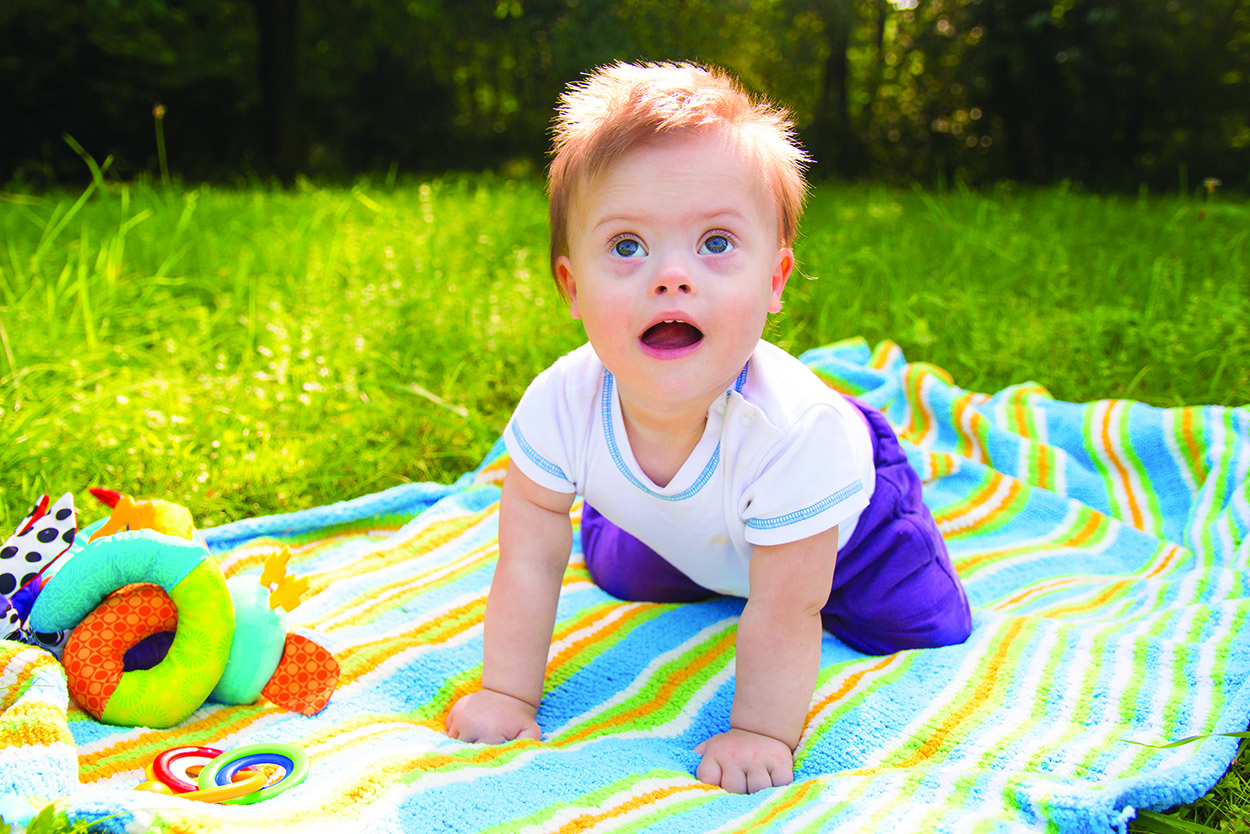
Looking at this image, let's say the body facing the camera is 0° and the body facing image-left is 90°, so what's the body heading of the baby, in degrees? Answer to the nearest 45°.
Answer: approximately 45°
